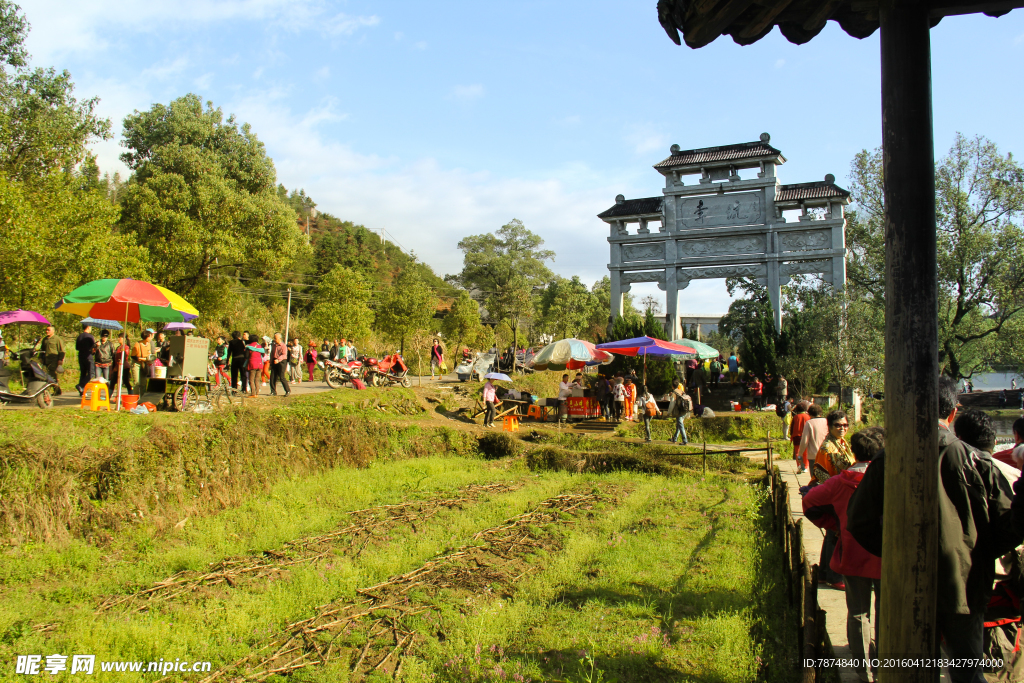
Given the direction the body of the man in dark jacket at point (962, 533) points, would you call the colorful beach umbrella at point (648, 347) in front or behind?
in front

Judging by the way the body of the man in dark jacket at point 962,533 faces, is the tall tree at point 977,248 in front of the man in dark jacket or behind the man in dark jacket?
in front

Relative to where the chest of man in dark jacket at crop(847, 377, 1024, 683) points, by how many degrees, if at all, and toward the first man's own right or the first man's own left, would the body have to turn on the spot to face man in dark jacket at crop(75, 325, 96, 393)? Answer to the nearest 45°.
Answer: approximately 90° to the first man's own left

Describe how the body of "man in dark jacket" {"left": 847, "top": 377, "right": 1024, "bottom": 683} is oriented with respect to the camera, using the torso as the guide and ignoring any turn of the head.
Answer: away from the camera

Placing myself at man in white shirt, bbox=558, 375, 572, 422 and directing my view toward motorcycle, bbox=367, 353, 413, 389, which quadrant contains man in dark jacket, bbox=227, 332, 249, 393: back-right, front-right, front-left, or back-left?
front-left

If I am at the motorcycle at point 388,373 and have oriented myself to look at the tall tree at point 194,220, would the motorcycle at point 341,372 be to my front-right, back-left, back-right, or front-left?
front-left

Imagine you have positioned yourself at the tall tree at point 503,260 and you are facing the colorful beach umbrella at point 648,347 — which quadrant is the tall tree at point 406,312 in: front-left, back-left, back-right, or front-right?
front-right

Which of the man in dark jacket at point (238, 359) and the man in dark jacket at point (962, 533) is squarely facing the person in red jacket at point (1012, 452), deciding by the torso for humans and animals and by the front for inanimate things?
the man in dark jacket at point (962, 533)
